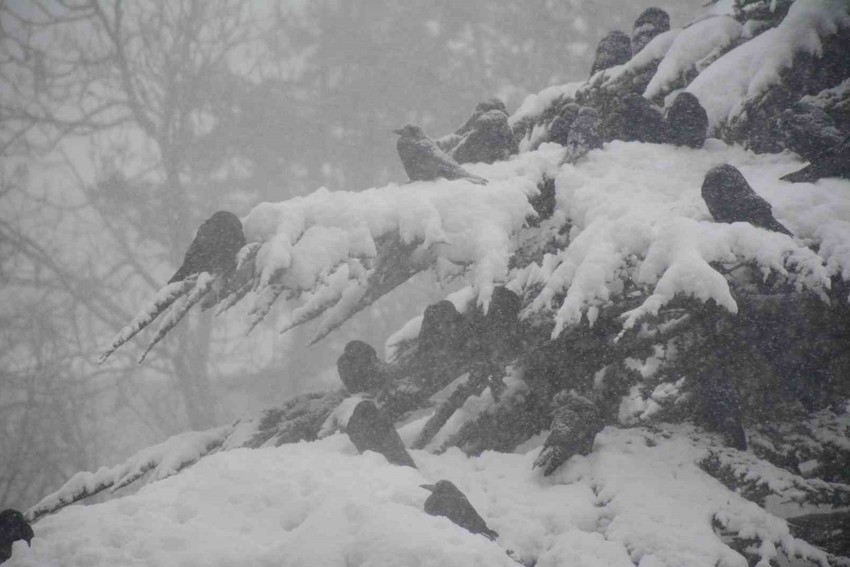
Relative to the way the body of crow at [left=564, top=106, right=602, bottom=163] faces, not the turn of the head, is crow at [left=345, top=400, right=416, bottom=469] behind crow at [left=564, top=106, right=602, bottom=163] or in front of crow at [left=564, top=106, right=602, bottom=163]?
behind

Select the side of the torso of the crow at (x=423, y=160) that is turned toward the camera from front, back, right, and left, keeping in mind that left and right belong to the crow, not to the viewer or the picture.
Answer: left

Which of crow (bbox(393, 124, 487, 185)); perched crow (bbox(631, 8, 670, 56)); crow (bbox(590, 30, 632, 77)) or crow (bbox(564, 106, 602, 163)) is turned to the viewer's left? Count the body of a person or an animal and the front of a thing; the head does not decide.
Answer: crow (bbox(393, 124, 487, 185))

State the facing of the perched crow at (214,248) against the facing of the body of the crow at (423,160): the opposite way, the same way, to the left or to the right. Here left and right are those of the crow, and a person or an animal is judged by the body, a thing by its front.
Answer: the opposite way

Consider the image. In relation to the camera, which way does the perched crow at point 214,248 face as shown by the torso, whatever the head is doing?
to the viewer's right
